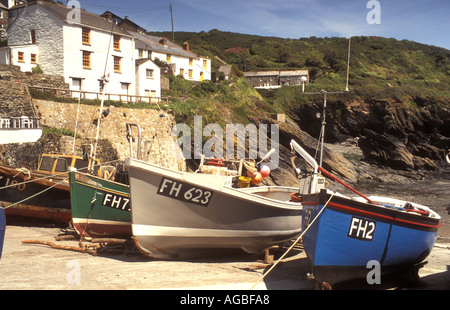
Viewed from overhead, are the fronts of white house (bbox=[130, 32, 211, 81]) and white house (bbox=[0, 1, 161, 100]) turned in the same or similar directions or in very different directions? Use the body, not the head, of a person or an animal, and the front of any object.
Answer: same or similar directions

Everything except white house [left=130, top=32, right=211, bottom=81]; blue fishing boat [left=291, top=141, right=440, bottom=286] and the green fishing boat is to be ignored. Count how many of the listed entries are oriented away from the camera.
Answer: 0

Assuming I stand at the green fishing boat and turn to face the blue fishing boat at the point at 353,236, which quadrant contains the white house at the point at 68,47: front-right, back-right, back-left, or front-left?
back-left

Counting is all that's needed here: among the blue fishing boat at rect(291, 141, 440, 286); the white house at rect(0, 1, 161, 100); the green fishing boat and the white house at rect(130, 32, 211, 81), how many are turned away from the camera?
0

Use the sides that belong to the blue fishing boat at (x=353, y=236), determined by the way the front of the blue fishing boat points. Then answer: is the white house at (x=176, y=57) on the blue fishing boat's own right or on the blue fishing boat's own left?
on the blue fishing boat's own right

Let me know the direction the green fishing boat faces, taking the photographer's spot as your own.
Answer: facing the viewer and to the left of the viewer

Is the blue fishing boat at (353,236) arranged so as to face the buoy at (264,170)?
no

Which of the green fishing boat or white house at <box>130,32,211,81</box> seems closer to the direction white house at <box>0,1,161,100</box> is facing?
the green fishing boat

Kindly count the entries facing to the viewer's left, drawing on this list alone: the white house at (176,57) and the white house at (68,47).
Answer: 0

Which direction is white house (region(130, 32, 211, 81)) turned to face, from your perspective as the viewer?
facing the viewer and to the right of the viewer

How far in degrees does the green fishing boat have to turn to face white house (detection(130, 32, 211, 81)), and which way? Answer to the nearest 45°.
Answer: approximately 135° to its right

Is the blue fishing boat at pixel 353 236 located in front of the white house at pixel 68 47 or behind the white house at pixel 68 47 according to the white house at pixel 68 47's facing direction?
in front
